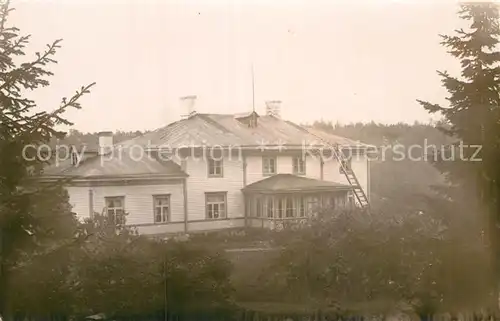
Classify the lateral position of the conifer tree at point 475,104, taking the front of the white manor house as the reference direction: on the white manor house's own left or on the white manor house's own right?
on the white manor house's own left

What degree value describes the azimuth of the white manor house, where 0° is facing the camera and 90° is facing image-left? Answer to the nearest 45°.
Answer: approximately 0°
